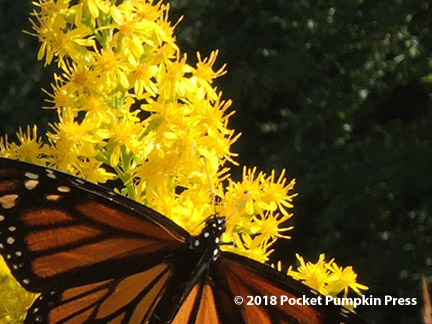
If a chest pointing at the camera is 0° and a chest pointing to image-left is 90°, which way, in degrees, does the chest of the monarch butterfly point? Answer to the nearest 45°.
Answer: approximately 225°

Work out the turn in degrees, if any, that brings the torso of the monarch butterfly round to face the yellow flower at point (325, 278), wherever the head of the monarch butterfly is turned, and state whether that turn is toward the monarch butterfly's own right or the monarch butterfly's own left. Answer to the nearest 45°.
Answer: approximately 45° to the monarch butterfly's own right
